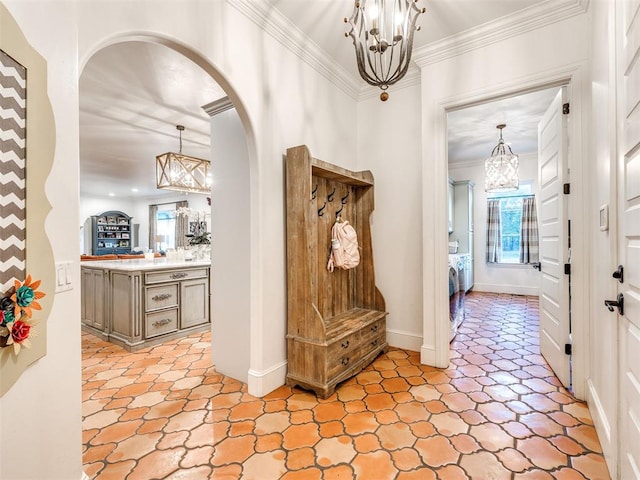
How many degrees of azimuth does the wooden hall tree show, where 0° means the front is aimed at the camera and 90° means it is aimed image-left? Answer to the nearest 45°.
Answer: approximately 315°

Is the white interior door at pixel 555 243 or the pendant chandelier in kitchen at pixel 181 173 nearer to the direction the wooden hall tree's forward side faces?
the white interior door

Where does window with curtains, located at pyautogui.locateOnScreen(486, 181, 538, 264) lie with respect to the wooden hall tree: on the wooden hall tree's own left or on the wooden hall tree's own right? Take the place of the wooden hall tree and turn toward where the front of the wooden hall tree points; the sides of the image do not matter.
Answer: on the wooden hall tree's own left

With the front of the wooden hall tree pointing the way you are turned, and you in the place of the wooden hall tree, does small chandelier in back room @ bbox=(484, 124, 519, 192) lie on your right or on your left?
on your left

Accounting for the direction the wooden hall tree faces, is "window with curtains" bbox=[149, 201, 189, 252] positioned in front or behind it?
behind

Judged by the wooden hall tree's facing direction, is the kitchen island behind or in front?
behind

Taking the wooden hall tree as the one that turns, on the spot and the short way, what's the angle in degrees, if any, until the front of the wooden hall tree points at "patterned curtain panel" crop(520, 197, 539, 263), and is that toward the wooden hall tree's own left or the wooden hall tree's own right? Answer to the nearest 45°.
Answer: approximately 90° to the wooden hall tree's own left
